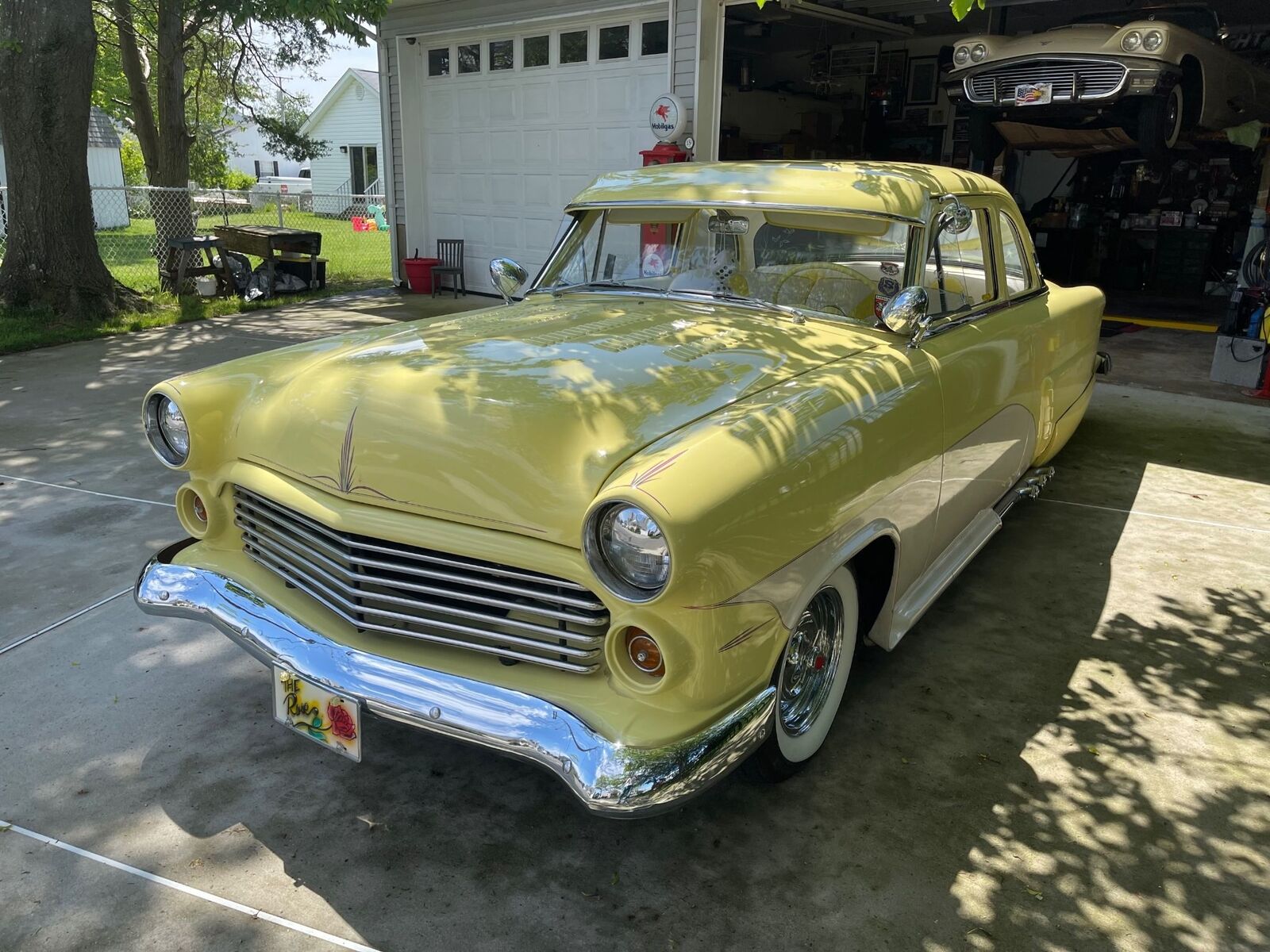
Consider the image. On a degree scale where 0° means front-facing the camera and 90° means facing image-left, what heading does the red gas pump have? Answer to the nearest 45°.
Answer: approximately 45°

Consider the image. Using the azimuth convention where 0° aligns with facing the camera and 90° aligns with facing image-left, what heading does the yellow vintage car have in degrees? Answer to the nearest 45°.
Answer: approximately 45°

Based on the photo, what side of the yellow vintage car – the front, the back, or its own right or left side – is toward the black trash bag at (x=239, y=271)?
right

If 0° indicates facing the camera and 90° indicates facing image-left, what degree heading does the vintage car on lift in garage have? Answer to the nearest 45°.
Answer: approximately 45°

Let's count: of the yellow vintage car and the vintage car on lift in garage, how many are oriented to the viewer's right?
0

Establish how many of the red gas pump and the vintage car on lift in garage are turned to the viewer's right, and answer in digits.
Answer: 0

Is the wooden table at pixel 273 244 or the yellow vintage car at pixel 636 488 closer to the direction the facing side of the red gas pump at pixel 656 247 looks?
the yellow vintage car

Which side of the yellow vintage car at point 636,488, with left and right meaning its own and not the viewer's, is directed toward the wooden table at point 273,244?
right

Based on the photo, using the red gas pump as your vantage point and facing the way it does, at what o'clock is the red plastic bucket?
The red plastic bucket is roughly at 4 o'clock from the red gas pump.

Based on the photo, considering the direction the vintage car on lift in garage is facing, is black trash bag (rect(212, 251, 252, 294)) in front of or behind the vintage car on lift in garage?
in front
